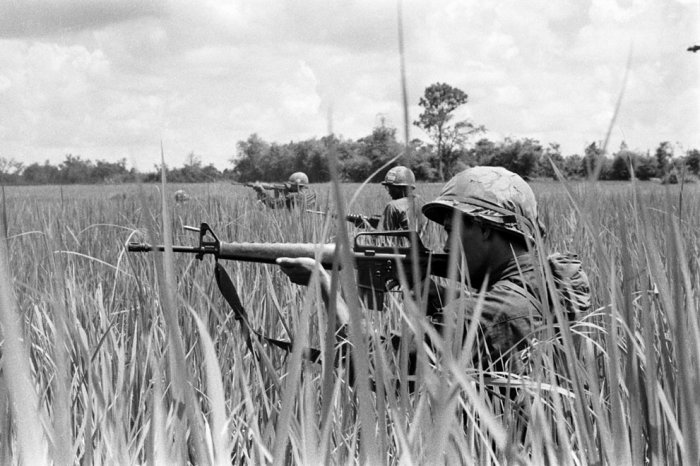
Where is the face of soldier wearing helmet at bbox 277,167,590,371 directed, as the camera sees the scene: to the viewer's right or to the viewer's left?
to the viewer's left

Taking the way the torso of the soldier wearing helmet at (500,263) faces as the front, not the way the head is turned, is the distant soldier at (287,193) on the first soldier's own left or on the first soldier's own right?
on the first soldier's own right

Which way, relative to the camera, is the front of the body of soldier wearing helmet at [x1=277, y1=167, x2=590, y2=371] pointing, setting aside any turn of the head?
to the viewer's left
